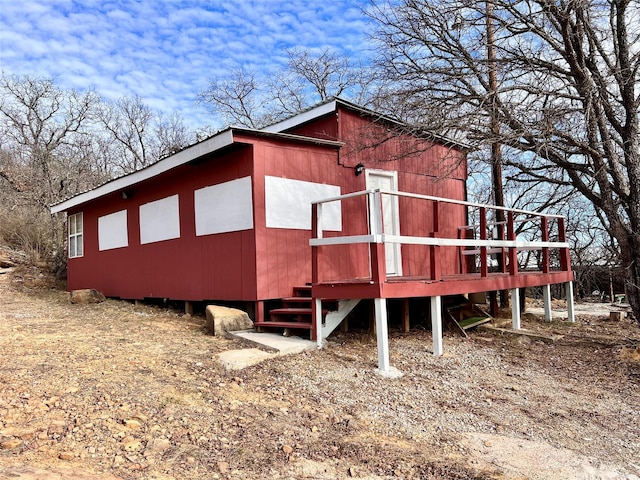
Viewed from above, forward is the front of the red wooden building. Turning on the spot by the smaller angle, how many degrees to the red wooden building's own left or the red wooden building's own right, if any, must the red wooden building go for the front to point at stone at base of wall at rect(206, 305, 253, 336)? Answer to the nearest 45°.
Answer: approximately 90° to the red wooden building's own right

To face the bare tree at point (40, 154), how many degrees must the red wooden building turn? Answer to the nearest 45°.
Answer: approximately 180°

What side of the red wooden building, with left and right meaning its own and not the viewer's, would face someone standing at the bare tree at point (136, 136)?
back

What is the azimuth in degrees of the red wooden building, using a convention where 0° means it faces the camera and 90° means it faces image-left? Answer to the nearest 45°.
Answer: approximately 315°

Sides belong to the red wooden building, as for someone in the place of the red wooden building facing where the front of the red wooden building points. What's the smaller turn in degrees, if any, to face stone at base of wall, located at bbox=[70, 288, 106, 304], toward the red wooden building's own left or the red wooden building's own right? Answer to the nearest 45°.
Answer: approximately 180°

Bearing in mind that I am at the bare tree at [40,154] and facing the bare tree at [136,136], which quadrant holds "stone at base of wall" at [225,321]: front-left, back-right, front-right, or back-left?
back-right

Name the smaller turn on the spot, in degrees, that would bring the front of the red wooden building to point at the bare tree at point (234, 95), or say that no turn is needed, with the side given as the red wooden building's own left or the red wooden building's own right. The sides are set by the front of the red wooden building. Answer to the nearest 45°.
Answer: approximately 135° to the red wooden building's own left
